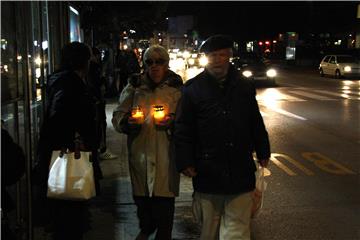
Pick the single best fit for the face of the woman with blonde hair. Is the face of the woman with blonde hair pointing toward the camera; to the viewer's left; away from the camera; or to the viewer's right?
toward the camera

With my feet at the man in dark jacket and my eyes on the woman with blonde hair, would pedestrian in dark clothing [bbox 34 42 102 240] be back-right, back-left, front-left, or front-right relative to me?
front-left

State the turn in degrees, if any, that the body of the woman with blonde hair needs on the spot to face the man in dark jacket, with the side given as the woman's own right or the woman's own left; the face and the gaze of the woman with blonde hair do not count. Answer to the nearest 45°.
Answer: approximately 45° to the woman's own left

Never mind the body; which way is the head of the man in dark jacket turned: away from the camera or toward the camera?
toward the camera

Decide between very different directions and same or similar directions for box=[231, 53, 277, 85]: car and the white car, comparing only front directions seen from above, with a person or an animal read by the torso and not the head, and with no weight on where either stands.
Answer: same or similar directions

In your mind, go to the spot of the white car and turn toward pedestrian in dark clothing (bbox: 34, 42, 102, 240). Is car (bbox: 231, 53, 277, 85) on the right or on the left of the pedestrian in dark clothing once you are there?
right

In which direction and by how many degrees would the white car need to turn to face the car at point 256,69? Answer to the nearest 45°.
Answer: approximately 90° to its right

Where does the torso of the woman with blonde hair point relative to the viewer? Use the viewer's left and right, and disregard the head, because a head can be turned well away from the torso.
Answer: facing the viewer

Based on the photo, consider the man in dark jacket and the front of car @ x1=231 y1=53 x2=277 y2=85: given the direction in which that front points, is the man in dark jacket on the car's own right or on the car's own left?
on the car's own right

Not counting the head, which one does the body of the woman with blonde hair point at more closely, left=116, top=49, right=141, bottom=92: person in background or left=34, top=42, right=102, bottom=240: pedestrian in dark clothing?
the pedestrian in dark clothing

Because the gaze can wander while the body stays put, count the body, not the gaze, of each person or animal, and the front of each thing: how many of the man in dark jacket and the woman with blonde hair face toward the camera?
2

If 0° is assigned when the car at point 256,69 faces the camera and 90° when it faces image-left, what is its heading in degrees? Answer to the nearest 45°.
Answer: approximately 315°

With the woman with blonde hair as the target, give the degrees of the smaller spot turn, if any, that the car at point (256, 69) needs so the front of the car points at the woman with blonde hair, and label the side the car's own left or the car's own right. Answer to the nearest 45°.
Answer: approximately 45° to the car's own right

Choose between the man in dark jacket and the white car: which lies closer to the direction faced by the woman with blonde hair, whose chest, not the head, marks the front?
the man in dark jacket

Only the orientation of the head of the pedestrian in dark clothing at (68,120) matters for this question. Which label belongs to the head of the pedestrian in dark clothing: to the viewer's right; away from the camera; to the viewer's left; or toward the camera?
away from the camera

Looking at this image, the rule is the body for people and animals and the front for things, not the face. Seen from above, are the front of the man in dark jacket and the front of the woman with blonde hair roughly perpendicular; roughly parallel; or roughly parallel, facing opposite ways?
roughly parallel

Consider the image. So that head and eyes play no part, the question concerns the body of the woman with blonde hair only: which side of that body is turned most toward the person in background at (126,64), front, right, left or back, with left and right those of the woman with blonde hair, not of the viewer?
back
